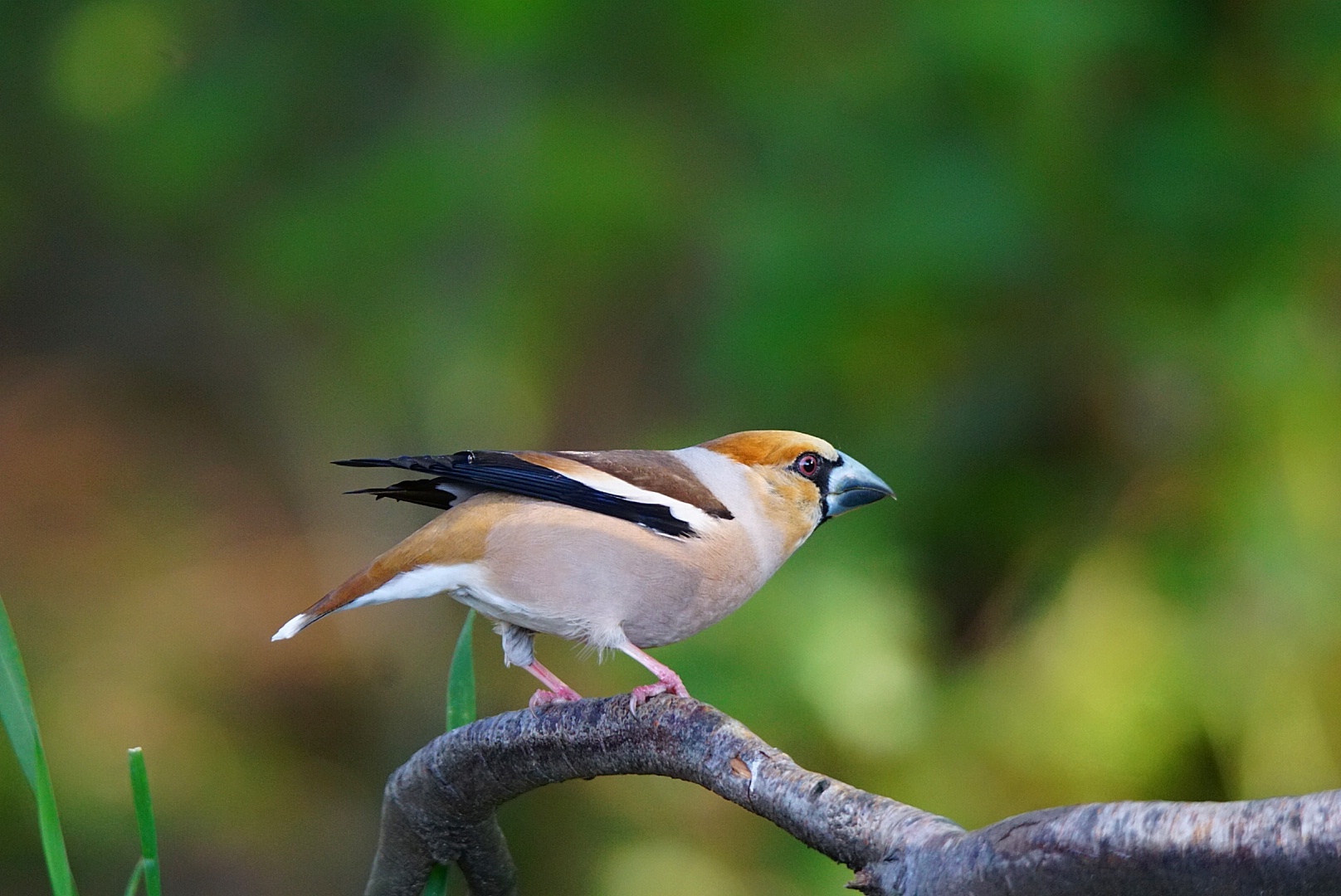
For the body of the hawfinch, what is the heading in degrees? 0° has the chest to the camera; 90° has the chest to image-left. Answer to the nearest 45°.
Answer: approximately 270°

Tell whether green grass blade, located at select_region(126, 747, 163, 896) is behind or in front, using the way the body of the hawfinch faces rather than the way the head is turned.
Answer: behind

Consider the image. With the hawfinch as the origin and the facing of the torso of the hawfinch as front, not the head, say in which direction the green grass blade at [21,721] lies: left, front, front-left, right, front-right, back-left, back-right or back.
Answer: back-right
